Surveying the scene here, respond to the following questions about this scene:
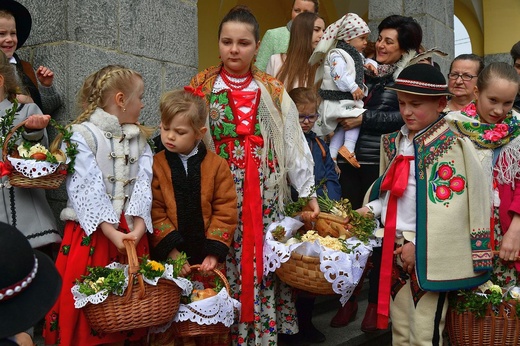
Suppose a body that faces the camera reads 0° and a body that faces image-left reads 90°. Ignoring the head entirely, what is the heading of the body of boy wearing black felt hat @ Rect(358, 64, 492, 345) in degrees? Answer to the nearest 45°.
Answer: approximately 45°

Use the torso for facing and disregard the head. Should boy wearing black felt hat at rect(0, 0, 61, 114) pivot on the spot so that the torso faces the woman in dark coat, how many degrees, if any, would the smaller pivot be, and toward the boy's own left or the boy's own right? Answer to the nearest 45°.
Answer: approximately 135° to the boy's own left

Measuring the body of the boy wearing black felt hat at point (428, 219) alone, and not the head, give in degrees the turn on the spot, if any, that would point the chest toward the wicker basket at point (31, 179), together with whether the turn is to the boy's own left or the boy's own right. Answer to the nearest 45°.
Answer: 0° — they already face it

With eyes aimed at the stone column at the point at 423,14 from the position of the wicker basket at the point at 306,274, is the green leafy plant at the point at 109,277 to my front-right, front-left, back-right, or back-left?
back-left

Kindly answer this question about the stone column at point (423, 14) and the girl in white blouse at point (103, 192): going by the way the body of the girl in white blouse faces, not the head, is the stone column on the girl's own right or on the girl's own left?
on the girl's own left

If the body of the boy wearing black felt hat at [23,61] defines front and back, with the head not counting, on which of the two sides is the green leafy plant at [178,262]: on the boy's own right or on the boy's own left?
on the boy's own left

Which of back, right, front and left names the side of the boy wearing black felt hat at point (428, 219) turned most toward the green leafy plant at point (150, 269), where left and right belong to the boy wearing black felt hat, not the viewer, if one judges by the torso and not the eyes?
front

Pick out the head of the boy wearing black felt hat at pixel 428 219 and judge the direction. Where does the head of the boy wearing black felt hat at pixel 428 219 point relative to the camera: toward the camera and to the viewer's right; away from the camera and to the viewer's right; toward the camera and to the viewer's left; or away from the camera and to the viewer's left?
toward the camera and to the viewer's left

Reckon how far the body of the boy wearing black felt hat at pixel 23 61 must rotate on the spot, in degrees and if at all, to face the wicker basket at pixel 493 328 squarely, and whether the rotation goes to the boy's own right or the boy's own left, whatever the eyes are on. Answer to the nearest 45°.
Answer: approximately 90° to the boy's own left

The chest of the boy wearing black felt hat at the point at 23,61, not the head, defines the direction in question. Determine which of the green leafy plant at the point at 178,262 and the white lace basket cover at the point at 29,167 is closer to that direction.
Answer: the white lace basket cover

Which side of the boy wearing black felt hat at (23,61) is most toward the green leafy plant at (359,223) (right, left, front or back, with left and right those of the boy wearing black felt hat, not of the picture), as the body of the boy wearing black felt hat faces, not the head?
left
